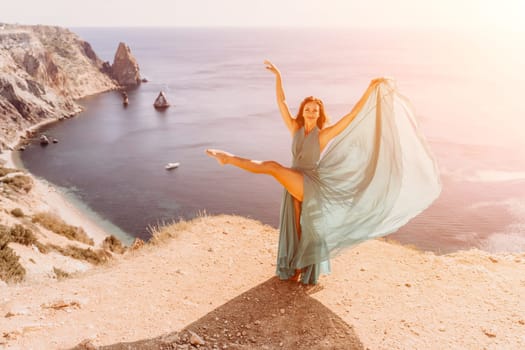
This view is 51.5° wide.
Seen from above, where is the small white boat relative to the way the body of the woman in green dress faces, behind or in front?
behind

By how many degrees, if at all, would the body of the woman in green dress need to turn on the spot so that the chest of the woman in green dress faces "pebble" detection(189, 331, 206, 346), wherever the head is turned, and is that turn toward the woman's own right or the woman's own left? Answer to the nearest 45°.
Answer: approximately 45° to the woman's own right

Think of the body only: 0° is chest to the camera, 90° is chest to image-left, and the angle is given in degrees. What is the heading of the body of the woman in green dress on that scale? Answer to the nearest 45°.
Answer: approximately 0°

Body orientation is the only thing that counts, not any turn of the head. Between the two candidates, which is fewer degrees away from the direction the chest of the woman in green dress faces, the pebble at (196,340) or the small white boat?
the pebble
